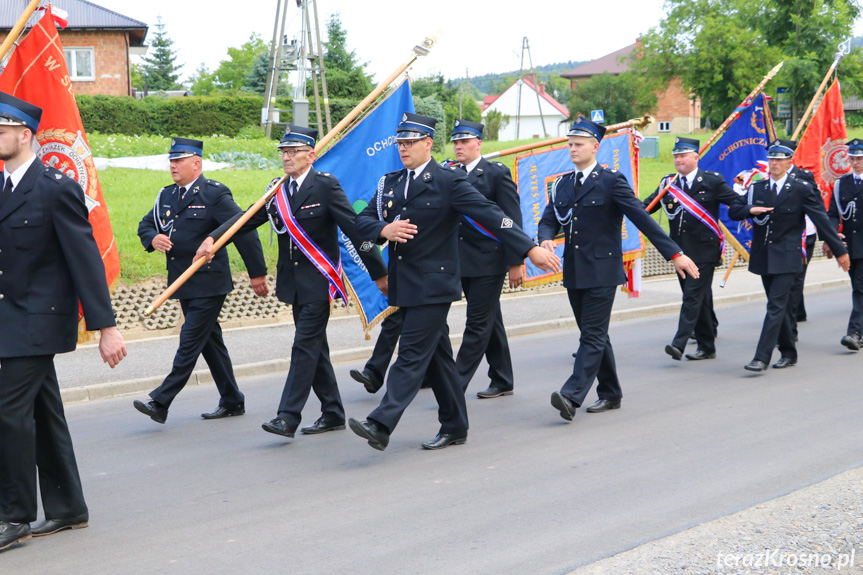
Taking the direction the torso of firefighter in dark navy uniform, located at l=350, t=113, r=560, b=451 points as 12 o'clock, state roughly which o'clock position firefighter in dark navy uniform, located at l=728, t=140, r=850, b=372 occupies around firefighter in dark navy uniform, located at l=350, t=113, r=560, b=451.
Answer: firefighter in dark navy uniform, located at l=728, t=140, r=850, b=372 is roughly at 6 o'clock from firefighter in dark navy uniform, located at l=350, t=113, r=560, b=451.

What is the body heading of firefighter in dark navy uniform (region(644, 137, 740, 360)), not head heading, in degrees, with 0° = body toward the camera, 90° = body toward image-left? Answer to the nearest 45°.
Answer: approximately 45°

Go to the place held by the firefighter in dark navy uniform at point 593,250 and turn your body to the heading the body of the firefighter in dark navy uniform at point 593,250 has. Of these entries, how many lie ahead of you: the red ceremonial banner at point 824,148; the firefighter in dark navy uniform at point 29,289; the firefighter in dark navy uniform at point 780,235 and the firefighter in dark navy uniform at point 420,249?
2

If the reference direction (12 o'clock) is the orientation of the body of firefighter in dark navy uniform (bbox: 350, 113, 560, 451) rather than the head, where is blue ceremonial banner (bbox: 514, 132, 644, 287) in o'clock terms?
The blue ceremonial banner is roughly at 5 o'clock from the firefighter in dark navy uniform.

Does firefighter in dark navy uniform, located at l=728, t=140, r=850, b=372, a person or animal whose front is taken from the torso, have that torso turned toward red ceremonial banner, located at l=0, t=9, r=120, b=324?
yes

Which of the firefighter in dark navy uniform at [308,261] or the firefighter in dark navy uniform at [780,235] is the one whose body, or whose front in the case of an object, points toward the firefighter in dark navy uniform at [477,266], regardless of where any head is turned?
the firefighter in dark navy uniform at [780,235]

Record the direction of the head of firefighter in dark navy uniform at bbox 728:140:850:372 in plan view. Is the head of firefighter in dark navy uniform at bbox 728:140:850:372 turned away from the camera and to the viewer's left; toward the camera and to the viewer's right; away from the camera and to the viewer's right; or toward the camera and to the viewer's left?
toward the camera and to the viewer's left

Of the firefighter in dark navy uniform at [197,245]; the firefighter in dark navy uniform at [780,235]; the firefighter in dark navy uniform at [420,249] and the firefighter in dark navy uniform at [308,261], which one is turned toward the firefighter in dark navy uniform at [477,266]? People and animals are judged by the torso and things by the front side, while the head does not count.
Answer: the firefighter in dark navy uniform at [780,235]

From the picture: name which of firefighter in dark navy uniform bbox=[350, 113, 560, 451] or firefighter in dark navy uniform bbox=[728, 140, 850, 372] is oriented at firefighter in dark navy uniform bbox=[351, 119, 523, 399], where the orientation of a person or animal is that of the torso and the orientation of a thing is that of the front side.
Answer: firefighter in dark navy uniform bbox=[728, 140, 850, 372]

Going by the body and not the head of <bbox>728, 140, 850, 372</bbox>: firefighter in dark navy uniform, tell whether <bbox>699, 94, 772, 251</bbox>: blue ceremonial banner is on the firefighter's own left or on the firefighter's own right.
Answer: on the firefighter's own right

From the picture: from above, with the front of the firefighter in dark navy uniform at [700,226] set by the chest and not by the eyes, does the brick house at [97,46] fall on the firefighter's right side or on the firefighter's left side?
on the firefighter's right side

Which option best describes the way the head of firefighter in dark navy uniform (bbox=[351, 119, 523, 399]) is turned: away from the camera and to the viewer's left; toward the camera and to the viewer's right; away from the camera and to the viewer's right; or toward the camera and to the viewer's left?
toward the camera and to the viewer's left

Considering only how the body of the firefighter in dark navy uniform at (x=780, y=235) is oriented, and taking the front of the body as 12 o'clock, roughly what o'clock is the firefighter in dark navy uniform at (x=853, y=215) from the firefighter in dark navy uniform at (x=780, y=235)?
the firefighter in dark navy uniform at (x=853, y=215) is roughly at 5 o'clock from the firefighter in dark navy uniform at (x=780, y=235).
